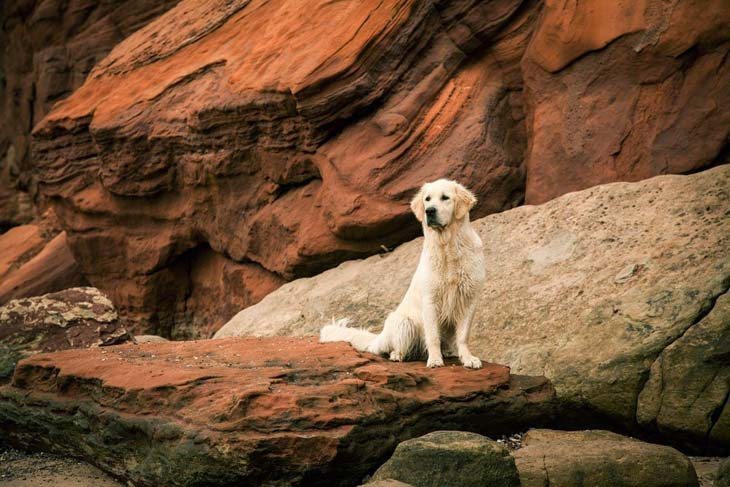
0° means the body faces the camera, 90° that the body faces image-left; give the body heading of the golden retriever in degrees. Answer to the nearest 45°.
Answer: approximately 315°

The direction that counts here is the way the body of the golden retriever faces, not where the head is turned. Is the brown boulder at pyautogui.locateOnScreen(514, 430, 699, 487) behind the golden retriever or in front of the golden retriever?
in front
